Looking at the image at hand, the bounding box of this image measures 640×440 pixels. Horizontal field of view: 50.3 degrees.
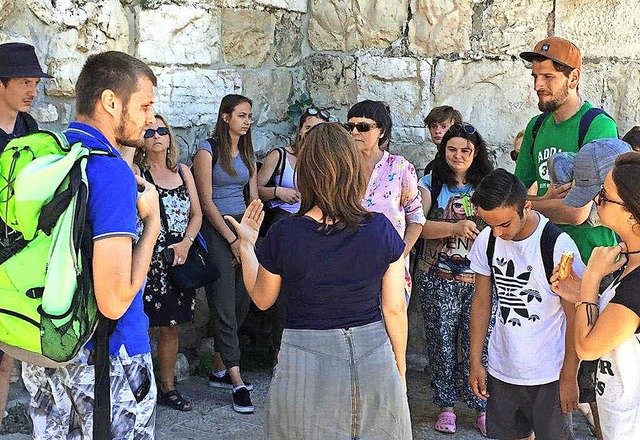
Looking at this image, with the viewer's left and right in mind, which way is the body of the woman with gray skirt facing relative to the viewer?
facing away from the viewer

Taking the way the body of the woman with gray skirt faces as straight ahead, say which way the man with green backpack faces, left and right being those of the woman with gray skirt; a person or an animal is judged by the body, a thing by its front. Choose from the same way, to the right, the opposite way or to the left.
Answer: to the right

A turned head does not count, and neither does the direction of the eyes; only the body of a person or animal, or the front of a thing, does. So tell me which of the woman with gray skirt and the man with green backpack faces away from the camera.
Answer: the woman with gray skirt

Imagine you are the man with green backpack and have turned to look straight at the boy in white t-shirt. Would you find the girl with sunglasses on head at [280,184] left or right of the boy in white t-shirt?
left

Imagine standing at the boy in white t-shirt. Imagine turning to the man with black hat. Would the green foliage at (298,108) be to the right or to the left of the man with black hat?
right

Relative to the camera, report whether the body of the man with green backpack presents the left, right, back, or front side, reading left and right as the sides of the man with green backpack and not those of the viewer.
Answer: right

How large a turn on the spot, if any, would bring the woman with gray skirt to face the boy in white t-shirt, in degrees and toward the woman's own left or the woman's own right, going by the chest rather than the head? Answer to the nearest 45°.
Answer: approximately 45° to the woman's own right

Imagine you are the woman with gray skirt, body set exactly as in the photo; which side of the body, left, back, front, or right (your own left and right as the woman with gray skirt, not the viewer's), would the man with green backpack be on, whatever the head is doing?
left

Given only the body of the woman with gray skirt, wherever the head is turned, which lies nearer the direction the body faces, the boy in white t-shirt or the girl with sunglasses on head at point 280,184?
the girl with sunglasses on head

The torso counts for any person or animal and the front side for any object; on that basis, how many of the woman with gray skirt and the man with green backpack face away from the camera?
1

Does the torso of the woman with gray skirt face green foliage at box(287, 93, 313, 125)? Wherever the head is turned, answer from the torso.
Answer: yes
